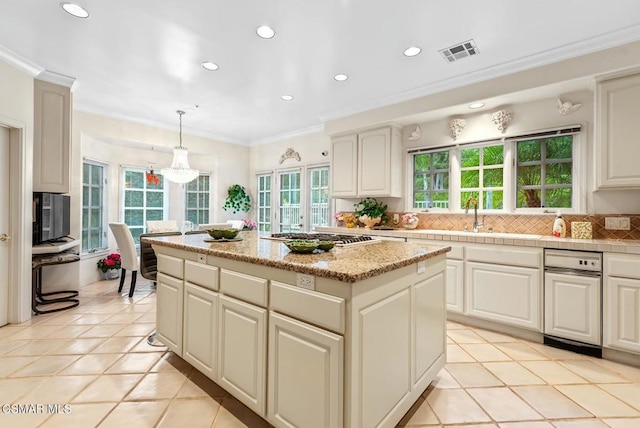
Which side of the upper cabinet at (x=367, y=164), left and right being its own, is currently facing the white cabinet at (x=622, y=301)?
left

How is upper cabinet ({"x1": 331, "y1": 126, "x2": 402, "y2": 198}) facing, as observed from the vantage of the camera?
facing the viewer and to the left of the viewer

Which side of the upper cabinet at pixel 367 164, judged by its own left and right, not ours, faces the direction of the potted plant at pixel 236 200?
right

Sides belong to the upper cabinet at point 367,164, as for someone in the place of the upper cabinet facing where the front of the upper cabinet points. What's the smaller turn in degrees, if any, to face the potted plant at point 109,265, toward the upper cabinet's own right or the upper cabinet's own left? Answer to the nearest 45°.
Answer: approximately 45° to the upper cabinet's own right

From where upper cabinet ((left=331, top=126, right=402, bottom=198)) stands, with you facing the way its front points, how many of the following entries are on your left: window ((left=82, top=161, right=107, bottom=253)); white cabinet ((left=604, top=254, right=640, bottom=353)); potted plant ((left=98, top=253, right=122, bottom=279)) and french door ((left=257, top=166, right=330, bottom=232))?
1

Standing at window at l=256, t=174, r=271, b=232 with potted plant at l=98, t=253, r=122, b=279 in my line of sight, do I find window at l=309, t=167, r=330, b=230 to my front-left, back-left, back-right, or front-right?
back-left

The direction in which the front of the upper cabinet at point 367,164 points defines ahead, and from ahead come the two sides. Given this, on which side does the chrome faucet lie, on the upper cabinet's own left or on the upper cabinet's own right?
on the upper cabinet's own left

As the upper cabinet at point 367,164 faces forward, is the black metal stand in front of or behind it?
in front

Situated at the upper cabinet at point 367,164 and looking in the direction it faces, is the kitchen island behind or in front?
in front

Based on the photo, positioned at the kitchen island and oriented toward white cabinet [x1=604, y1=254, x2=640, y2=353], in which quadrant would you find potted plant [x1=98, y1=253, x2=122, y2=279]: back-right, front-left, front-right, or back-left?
back-left

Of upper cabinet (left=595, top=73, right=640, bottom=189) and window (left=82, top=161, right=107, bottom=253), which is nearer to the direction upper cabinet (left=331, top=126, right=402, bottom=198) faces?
the window

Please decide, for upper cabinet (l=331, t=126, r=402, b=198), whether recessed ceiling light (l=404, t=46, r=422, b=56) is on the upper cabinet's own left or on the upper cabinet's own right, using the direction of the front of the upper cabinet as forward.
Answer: on the upper cabinet's own left

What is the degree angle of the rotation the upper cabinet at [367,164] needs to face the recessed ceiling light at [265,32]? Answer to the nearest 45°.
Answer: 0° — it already faces it

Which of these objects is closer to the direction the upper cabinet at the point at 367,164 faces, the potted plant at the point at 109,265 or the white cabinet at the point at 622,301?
the potted plant

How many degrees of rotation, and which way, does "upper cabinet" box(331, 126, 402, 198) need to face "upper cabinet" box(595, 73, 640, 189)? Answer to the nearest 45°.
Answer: approximately 90° to its left

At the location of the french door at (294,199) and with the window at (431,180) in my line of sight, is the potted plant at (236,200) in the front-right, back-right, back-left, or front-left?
back-right
